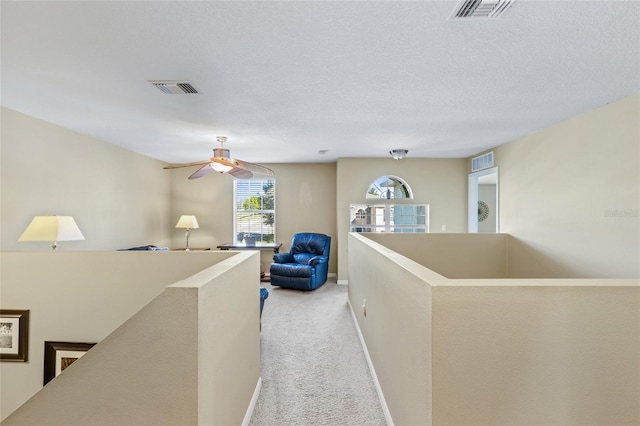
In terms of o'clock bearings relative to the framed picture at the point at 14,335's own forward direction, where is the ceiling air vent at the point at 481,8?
The ceiling air vent is roughly at 11 o'clock from the framed picture.

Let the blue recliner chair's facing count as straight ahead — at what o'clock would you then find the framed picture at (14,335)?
The framed picture is roughly at 12 o'clock from the blue recliner chair.

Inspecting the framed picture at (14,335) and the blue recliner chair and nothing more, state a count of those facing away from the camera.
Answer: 0

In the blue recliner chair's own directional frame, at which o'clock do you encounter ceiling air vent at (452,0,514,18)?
The ceiling air vent is roughly at 10 o'clock from the blue recliner chair.

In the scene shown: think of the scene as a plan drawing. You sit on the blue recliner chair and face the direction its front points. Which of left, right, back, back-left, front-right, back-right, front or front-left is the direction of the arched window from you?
back-left

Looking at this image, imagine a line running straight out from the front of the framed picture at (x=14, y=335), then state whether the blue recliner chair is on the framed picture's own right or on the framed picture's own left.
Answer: on the framed picture's own left

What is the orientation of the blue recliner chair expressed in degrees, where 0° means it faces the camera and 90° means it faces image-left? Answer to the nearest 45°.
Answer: approximately 45°
